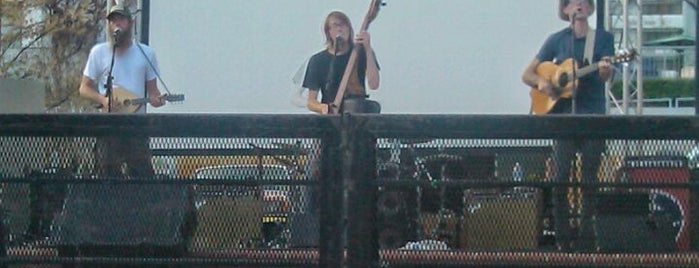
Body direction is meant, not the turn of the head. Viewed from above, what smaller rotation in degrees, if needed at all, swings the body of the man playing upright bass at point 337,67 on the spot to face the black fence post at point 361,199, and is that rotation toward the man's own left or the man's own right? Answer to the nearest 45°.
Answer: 0° — they already face it

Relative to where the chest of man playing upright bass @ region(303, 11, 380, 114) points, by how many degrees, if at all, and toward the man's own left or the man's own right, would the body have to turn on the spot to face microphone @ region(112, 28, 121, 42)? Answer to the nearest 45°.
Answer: approximately 90° to the man's own right

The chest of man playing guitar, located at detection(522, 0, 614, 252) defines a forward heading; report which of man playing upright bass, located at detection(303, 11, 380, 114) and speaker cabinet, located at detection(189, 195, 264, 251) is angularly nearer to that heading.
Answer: the speaker cabinet

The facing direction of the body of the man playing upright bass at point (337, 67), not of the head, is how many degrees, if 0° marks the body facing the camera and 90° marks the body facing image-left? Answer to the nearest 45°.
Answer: approximately 0°

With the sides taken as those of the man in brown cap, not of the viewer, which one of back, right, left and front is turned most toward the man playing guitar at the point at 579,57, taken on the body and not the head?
left

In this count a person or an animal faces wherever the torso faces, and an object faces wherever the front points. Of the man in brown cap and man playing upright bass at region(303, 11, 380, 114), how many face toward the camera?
2
